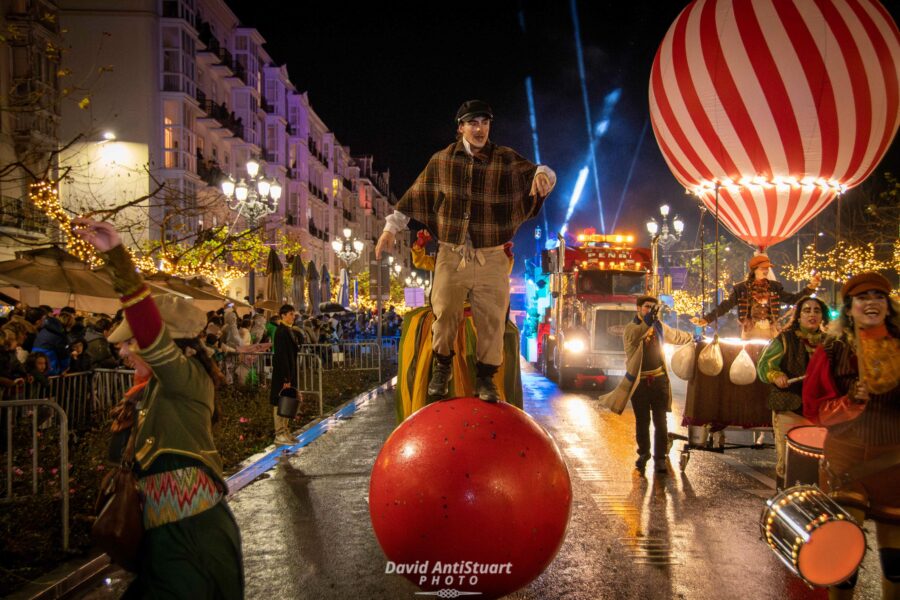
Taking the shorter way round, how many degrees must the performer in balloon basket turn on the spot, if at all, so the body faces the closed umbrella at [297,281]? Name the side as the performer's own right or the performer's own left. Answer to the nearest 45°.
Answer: approximately 135° to the performer's own right

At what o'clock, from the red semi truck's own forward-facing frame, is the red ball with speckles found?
The red ball with speckles is roughly at 12 o'clock from the red semi truck.

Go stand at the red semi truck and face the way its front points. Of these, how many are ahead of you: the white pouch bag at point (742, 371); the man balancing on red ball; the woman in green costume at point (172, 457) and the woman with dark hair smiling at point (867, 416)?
4

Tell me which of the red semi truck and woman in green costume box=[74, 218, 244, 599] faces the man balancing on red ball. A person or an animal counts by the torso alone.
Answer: the red semi truck

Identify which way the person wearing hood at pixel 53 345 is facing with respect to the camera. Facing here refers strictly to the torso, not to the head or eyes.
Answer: to the viewer's right

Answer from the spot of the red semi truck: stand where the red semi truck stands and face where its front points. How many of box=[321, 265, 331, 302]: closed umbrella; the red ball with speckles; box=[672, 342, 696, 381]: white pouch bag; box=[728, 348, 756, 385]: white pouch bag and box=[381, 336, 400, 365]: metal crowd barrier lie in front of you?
3

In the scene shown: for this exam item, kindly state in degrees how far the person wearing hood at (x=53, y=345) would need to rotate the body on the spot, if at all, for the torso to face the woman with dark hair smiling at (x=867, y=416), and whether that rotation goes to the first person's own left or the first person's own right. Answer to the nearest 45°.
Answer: approximately 45° to the first person's own right

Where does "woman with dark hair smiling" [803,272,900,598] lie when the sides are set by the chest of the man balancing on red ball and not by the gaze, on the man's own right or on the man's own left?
on the man's own left

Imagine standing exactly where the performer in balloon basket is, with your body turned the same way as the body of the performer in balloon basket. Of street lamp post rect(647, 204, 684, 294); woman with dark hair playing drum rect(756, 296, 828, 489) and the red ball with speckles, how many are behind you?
1

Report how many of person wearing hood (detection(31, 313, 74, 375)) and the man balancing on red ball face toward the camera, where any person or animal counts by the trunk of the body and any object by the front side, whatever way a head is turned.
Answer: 1

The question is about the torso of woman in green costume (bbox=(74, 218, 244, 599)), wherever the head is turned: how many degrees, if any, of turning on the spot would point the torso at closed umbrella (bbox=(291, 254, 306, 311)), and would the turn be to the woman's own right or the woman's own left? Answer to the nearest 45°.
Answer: approximately 90° to the woman's own right

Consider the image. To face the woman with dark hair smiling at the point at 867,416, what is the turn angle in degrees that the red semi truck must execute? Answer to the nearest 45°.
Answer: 0° — it already faces them
